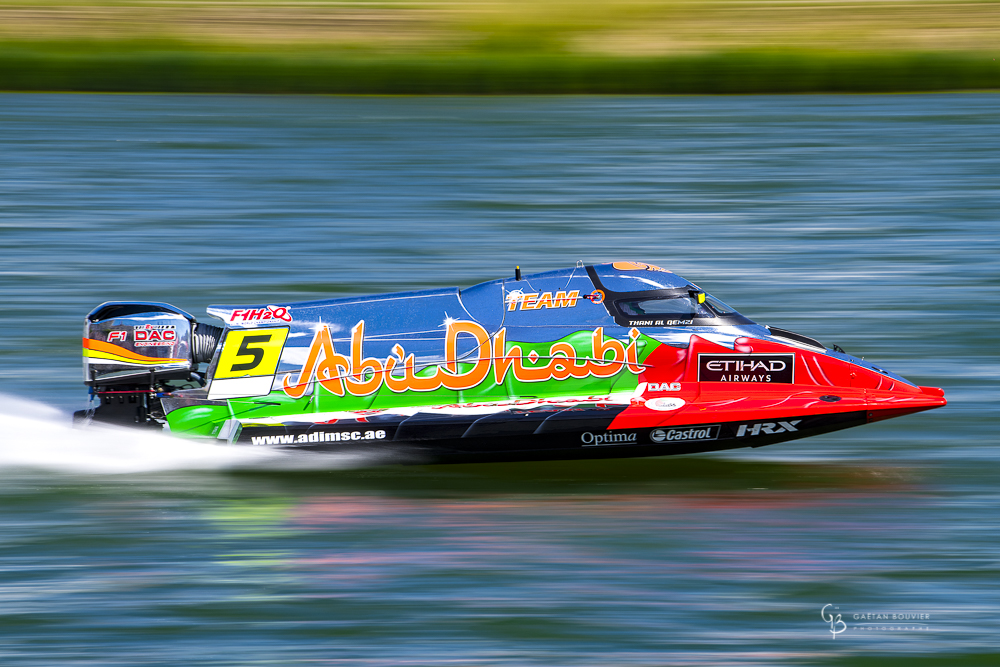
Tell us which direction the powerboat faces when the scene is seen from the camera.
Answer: facing to the right of the viewer
